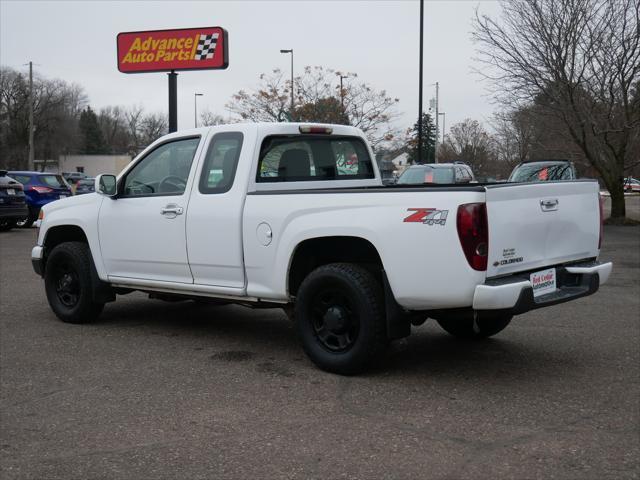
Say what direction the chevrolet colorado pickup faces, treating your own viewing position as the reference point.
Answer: facing away from the viewer and to the left of the viewer

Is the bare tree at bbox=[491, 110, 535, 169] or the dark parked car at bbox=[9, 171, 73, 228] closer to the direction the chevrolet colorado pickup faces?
the dark parked car

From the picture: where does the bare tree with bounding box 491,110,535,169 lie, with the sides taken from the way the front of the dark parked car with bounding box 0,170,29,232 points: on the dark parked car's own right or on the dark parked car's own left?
on the dark parked car's own right

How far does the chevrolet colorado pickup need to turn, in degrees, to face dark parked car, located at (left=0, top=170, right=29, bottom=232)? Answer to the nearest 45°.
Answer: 0° — it already faces it

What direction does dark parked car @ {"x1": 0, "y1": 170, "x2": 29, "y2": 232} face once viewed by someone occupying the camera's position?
facing away from the viewer and to the left of the viewer

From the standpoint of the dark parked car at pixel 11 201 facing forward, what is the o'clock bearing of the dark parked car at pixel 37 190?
the dark parked car at pixel 37 190 is roughly at 2 o'clock from the dark parked car at pixel 11 201.
